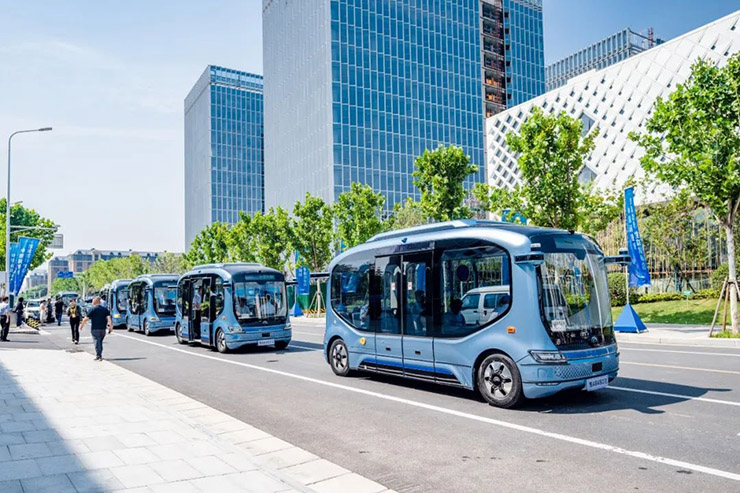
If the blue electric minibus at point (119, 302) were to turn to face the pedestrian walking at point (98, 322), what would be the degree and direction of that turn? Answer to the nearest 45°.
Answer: approximately 45° to its right

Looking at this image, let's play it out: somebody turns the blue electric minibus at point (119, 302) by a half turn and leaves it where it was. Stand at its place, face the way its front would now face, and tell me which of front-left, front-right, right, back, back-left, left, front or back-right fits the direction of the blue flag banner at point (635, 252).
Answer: back

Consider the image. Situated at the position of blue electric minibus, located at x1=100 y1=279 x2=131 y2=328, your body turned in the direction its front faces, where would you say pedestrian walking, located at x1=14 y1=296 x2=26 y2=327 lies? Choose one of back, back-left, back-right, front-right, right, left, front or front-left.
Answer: back-right

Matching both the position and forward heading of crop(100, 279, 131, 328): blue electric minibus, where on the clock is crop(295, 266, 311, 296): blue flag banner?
The blue flag banner is roughly at 10 o'clock from the blue electric minibus.

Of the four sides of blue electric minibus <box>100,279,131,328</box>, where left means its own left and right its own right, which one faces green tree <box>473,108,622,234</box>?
front

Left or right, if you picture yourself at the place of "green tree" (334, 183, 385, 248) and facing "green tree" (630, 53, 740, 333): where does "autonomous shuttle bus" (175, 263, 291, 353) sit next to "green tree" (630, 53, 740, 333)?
right

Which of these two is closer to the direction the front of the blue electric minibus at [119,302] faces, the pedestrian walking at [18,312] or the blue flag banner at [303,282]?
the blue flag banner

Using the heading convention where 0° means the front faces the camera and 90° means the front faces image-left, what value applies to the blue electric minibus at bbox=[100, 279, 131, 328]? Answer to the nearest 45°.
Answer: approximately 315°
